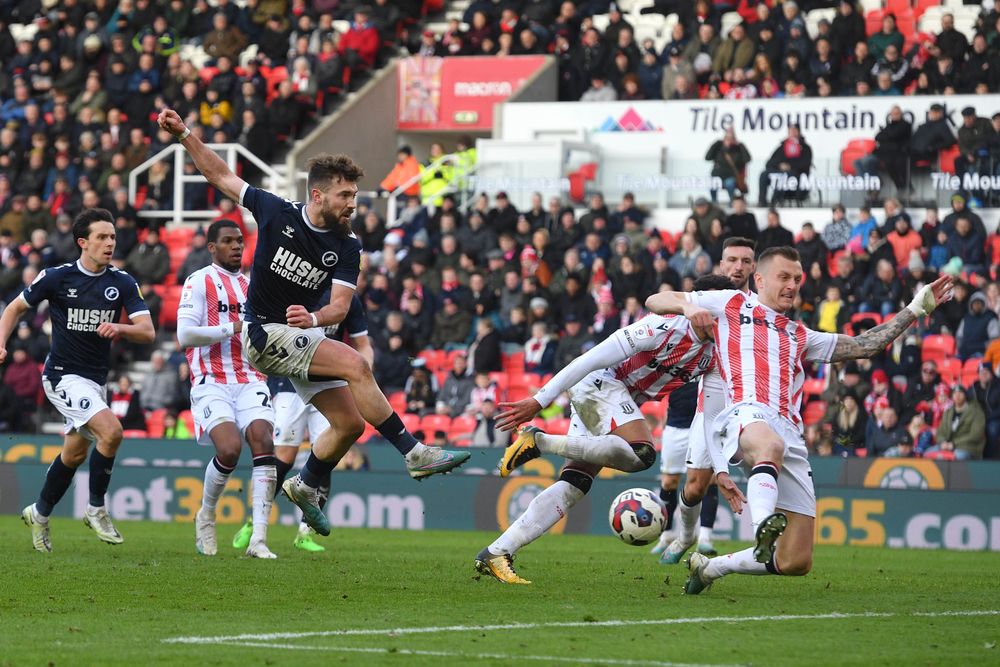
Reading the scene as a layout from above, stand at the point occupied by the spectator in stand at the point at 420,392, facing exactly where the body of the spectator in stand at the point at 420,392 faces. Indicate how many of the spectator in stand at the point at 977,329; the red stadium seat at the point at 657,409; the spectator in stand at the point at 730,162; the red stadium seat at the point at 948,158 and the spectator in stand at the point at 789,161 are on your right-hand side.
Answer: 0

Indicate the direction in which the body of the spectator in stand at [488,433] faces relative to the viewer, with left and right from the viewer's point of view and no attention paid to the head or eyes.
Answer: facing the viewer

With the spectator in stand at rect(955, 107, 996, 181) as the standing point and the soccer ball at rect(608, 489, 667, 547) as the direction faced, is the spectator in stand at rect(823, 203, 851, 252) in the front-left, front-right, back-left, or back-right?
front-right

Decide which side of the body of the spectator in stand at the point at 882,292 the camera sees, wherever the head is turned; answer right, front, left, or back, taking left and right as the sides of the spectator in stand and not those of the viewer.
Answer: front

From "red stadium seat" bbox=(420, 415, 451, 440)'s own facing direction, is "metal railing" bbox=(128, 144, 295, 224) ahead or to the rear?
to the rear

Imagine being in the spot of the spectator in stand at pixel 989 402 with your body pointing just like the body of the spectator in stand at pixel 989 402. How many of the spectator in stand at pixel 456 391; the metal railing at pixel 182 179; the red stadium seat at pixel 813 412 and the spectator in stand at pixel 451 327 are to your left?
0

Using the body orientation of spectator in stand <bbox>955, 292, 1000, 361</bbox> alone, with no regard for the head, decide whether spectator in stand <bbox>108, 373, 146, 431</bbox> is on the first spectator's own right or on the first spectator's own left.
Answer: on the first spectator's own right

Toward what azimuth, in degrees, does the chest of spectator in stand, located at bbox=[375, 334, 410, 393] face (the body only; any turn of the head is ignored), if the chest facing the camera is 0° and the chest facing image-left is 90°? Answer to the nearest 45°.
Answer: approximately 0°

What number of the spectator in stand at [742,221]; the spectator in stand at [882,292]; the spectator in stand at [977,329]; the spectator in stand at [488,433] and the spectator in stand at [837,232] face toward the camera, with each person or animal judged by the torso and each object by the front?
5

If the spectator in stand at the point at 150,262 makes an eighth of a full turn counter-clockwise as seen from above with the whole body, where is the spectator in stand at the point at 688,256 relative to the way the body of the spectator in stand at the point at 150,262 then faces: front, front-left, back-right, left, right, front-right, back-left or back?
front

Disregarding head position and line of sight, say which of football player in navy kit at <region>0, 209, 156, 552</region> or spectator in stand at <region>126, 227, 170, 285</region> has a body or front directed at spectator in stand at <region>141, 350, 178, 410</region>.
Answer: spectator in stand at <region>126, 227, 170, 285</region>

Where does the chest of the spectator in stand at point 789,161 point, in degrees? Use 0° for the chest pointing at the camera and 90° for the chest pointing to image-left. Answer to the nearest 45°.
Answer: approximately 45°

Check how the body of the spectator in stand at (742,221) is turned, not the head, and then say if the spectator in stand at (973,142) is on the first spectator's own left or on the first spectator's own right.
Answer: on the first spectator's own left

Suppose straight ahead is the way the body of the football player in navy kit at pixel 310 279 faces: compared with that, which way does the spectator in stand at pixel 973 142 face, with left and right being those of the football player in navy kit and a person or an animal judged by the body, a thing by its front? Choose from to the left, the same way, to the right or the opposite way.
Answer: to the right

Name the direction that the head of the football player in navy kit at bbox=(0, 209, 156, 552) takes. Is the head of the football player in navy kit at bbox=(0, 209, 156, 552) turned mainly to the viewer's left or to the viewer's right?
to the viewer's right

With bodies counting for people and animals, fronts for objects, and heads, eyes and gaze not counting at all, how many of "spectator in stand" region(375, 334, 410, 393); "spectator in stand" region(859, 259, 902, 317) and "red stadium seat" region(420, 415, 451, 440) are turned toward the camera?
3

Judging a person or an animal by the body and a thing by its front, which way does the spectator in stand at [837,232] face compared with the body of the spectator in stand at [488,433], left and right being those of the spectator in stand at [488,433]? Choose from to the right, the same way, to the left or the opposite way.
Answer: the same way

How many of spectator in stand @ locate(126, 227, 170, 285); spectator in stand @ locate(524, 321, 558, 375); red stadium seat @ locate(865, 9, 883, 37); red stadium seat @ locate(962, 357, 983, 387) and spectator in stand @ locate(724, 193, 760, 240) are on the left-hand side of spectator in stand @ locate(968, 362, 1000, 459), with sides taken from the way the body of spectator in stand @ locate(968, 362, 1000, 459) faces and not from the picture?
0

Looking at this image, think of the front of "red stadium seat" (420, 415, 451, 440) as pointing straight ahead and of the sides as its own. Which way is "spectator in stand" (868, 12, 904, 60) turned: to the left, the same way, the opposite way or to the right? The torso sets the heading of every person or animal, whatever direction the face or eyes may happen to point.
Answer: the same way
